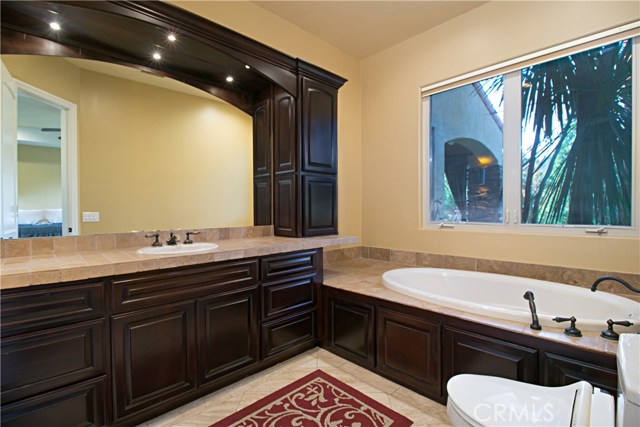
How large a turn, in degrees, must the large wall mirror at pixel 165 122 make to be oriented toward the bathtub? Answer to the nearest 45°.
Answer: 0° — it already faces it

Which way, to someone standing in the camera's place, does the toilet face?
facing to the left of the viewer

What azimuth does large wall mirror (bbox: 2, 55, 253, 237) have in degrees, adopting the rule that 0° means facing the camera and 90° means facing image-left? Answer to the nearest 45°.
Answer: approximately 315°

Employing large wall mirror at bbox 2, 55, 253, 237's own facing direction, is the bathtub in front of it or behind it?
in front

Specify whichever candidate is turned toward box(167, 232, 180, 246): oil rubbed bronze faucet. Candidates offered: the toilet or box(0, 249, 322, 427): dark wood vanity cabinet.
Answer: the toilet

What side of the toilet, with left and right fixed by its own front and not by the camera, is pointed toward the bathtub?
right

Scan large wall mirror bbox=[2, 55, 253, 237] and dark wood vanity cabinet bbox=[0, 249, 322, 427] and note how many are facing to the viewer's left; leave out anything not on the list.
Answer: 0

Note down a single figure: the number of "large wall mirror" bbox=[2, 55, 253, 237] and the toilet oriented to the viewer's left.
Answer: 1

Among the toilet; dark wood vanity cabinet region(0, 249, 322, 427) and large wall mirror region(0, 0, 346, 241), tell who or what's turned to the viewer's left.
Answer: the toilet

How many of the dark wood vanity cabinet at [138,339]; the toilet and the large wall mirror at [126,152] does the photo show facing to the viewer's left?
1

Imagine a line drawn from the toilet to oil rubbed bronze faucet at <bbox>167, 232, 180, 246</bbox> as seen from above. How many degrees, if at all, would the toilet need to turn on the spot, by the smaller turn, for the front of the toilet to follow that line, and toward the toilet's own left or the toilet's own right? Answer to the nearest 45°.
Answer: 0° — it already faces it

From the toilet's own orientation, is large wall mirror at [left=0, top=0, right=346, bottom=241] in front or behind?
in front

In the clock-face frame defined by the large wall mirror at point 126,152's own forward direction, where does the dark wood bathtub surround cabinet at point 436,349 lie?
The dark wood bathtub surround cabinet is roughly at 12 o'clock from the large wall mirror.

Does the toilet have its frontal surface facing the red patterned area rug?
yes
